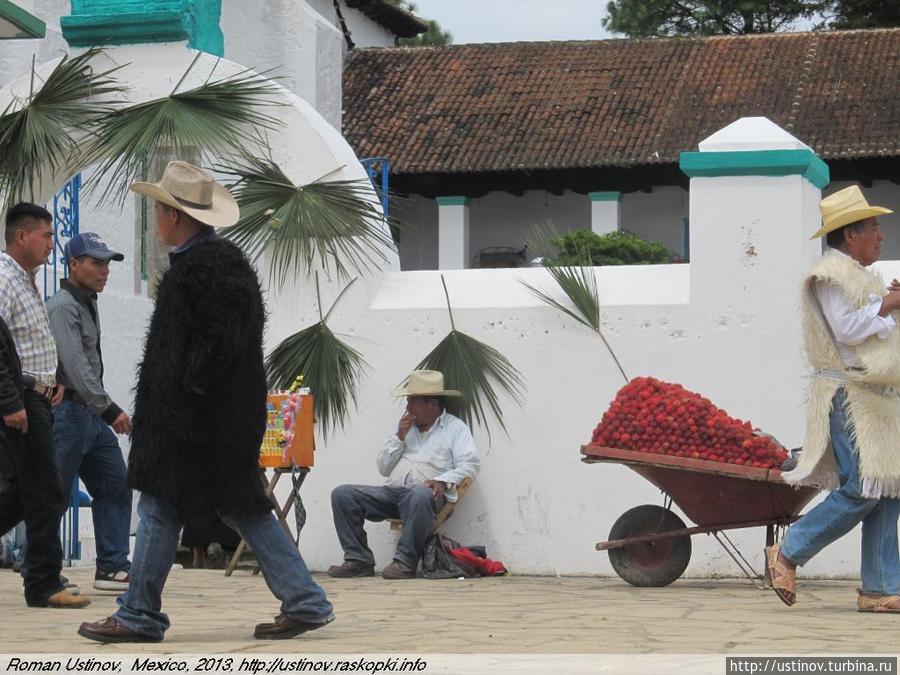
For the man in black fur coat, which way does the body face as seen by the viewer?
to the viewer's left

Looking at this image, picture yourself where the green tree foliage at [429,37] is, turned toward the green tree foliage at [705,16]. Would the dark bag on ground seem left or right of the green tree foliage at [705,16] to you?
right

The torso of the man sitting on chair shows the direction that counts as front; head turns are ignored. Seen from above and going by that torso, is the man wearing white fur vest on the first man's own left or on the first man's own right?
on the first man's own left

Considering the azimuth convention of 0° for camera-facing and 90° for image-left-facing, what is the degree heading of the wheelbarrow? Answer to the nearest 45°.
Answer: approximately 90°

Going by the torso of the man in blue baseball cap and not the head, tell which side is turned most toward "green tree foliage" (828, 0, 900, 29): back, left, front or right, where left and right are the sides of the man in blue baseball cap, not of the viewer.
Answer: left

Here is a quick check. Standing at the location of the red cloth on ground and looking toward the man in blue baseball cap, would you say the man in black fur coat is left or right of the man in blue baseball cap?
left
